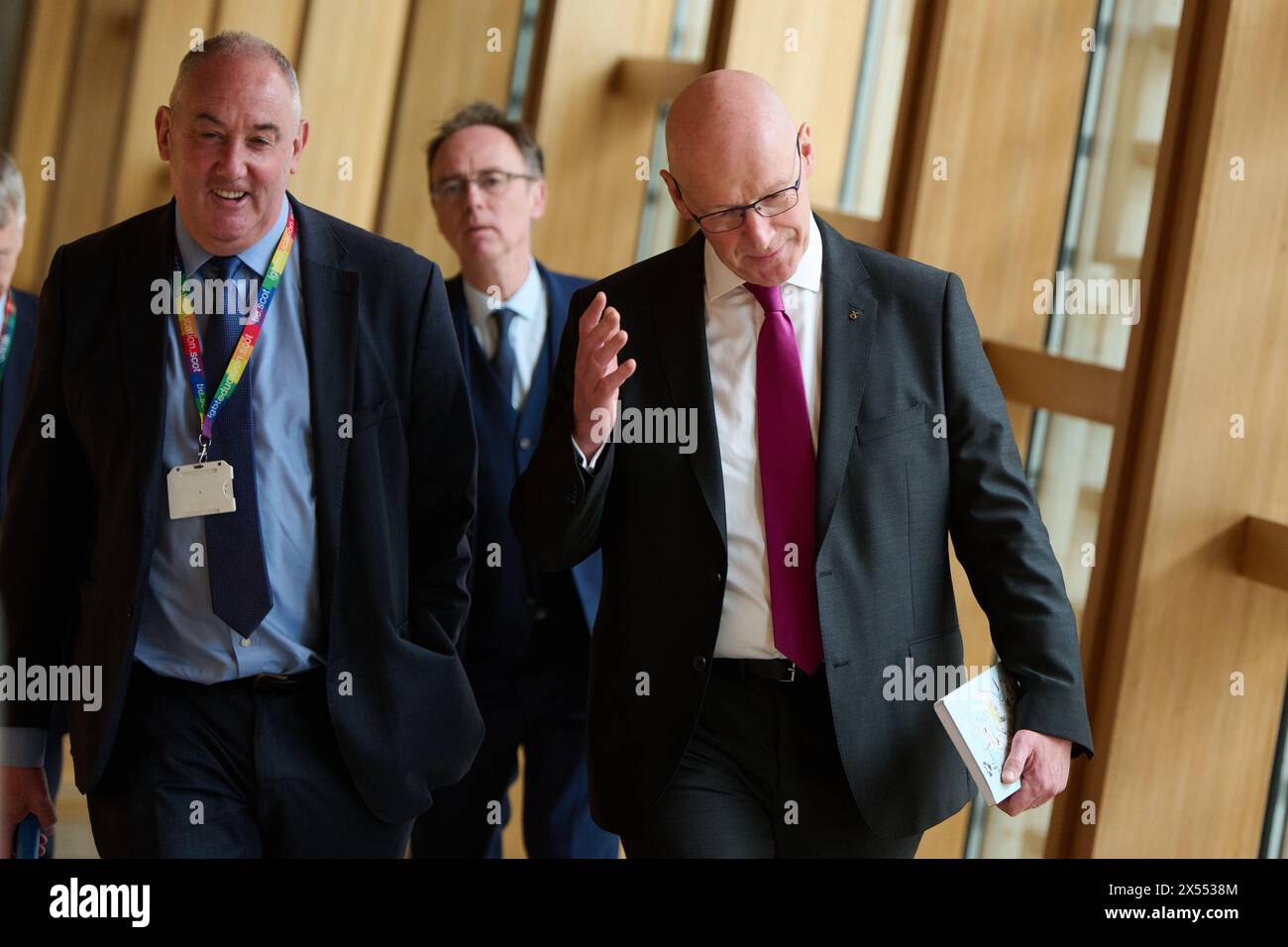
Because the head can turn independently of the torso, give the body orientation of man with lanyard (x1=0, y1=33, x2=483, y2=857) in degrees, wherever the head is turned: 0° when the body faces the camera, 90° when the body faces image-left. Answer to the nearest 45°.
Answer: approximately 0°

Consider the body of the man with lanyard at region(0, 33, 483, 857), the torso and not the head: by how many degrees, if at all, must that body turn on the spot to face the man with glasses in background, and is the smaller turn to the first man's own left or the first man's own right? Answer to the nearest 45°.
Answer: approximately 135° to the first man's own left
